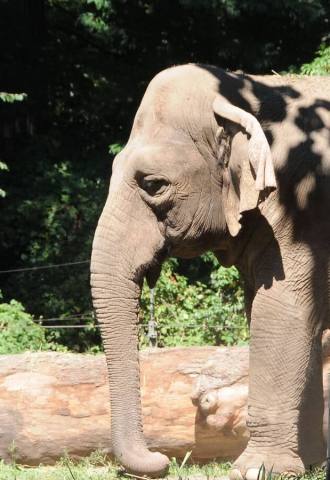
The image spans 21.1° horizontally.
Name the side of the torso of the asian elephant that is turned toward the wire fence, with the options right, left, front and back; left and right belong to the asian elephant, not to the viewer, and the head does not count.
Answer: right

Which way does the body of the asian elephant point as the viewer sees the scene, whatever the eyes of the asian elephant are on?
to the viewer's left

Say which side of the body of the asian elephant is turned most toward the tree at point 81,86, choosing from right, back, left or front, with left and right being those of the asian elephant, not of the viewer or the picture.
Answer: right
